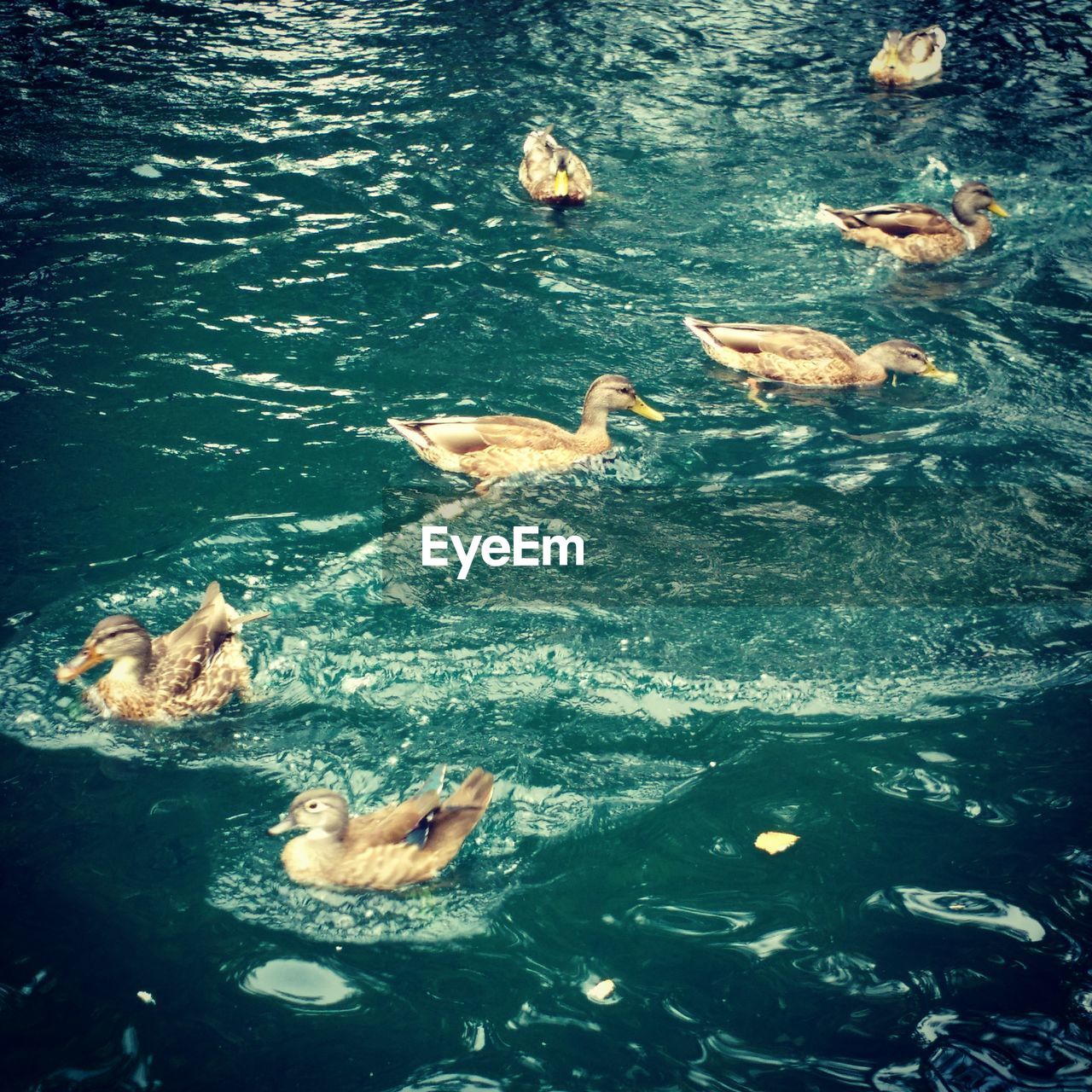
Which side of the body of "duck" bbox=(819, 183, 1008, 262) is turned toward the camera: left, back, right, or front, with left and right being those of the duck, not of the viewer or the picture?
right

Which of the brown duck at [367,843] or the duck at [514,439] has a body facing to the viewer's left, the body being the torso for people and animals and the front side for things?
the brown duck

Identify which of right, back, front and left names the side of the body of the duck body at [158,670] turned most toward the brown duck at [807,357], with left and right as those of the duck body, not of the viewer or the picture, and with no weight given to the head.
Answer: back

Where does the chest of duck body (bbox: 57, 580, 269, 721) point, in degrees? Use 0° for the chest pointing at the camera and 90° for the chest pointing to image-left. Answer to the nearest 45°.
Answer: approximately 45°

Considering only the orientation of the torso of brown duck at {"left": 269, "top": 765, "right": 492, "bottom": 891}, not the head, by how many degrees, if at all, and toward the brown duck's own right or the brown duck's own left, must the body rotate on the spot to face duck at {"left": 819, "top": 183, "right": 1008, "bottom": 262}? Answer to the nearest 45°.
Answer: approximately 135° to the brown duck's own right

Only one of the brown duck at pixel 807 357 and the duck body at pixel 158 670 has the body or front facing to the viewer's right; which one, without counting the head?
the brown duck

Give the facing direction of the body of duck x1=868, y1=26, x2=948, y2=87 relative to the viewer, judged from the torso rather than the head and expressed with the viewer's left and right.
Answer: facing the viewer and to the left of the viewer

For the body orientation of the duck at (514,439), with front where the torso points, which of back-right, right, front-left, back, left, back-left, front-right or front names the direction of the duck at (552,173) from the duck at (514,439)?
left

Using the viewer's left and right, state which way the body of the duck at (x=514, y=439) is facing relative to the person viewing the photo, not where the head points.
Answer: facing to the right of the viewer

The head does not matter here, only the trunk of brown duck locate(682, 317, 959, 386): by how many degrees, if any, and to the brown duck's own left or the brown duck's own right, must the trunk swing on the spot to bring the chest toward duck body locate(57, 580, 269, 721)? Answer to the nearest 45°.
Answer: approximately 135° to the brown duck's own right

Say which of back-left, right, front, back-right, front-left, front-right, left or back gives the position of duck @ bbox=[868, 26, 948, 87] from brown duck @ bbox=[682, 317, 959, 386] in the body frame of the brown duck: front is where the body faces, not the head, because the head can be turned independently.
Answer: left

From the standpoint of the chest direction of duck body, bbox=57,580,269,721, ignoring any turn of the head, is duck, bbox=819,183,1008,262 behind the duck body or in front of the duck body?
behind

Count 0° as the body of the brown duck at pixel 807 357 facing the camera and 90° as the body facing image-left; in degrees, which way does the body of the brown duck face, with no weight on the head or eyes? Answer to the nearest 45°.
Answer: approximately 270°

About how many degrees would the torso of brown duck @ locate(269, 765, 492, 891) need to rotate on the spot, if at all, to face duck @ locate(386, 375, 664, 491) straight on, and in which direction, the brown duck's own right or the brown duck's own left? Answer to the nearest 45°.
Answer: approximately 90° to the brown duck's own right

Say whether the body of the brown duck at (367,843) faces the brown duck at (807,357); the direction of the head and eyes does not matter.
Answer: no
